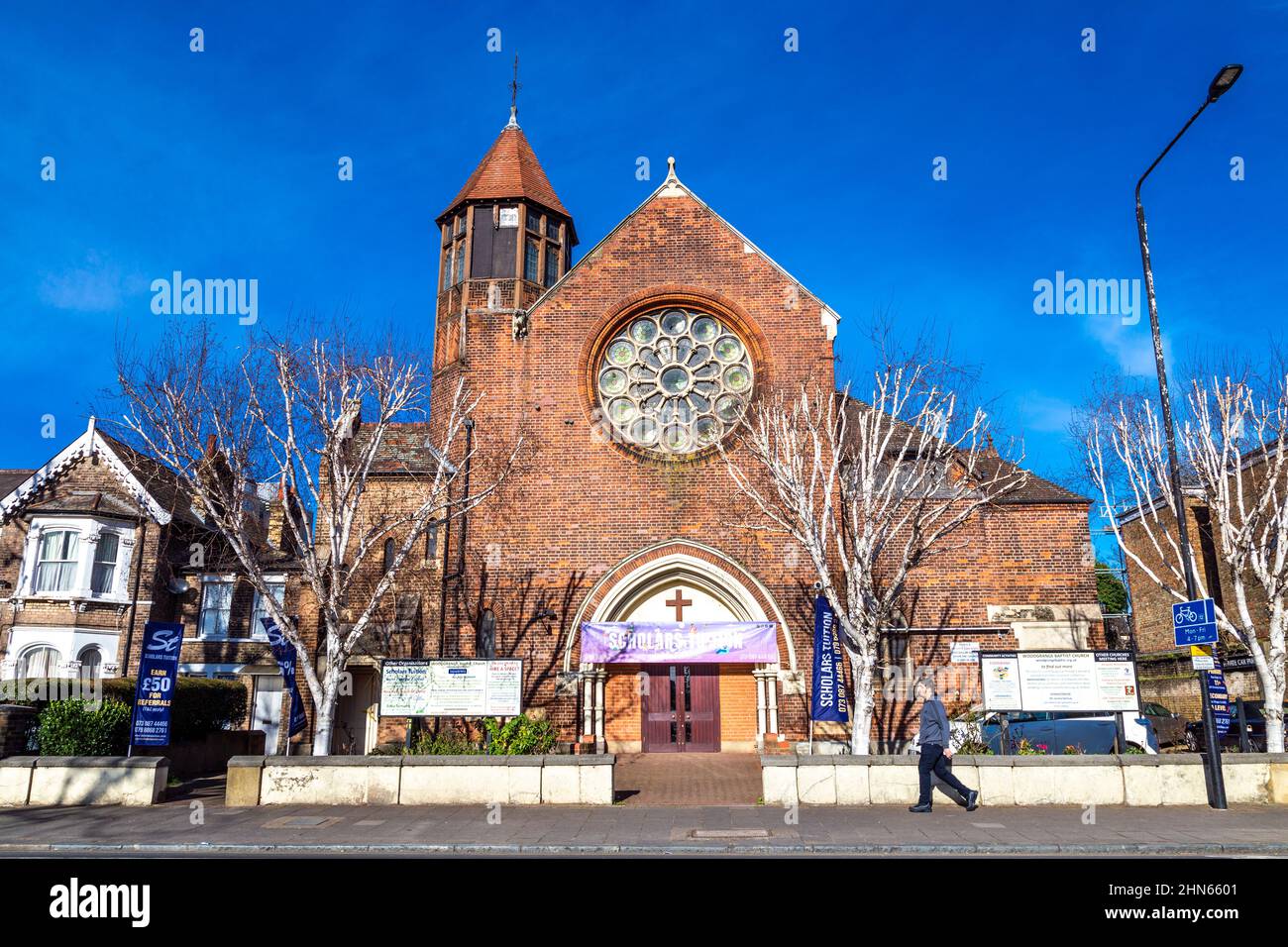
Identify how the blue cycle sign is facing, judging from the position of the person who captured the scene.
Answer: facing the viewer

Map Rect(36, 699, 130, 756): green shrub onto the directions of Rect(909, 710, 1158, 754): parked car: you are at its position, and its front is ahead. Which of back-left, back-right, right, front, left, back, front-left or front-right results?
front-left

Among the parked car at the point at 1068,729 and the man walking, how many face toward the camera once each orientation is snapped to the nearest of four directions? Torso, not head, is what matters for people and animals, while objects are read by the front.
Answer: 0

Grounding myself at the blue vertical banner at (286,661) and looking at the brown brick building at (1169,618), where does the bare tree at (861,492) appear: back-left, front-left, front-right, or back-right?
front-right

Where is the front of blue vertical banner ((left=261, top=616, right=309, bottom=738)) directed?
toward the camera

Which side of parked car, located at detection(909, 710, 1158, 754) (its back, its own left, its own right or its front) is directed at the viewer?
left

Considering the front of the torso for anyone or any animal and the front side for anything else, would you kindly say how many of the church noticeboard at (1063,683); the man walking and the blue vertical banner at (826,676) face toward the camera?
2

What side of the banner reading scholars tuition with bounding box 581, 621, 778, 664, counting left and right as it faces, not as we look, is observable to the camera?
front

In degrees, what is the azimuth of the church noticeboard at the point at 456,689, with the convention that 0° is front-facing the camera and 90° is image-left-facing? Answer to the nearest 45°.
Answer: approximately 0°

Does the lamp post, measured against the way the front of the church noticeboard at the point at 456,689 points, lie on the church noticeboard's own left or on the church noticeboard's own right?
on the church noticeboard's own left

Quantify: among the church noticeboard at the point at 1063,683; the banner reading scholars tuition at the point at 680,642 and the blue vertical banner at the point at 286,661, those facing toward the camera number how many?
3

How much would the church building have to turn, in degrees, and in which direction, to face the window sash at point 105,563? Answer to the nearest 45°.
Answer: approximately 90° to its right

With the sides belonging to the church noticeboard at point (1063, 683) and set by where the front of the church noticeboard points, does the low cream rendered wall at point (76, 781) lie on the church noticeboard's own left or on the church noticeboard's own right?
on the church noticeboard's own right

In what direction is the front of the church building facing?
toward the camera

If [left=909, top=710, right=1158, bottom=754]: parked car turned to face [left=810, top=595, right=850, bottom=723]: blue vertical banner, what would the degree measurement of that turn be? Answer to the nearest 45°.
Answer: approximately 45° to its left

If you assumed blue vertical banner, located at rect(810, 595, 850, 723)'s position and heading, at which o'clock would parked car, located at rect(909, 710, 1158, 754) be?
The parked car is roughly at 8 o'clock from the blue vertical banner.
